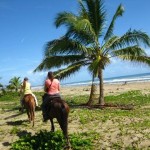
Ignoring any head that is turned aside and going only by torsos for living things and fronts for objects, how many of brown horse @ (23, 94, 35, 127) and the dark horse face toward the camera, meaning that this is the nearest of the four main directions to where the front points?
0

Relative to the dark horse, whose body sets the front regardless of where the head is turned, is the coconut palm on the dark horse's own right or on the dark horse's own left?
on the dark horse's own right

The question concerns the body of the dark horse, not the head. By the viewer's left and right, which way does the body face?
facing away from the viewer and to the left of the viewer

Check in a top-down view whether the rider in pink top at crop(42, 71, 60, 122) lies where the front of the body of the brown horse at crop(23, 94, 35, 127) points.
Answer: no

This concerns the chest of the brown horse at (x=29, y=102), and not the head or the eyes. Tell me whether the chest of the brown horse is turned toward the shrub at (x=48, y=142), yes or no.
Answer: no

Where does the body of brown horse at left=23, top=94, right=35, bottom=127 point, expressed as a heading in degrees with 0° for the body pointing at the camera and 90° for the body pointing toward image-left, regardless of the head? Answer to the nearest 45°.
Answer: approximately 180°

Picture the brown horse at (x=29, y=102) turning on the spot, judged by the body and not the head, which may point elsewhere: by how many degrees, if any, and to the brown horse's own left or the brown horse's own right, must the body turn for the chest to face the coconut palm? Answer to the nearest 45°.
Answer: approximately 45° to the brown horse's own right
